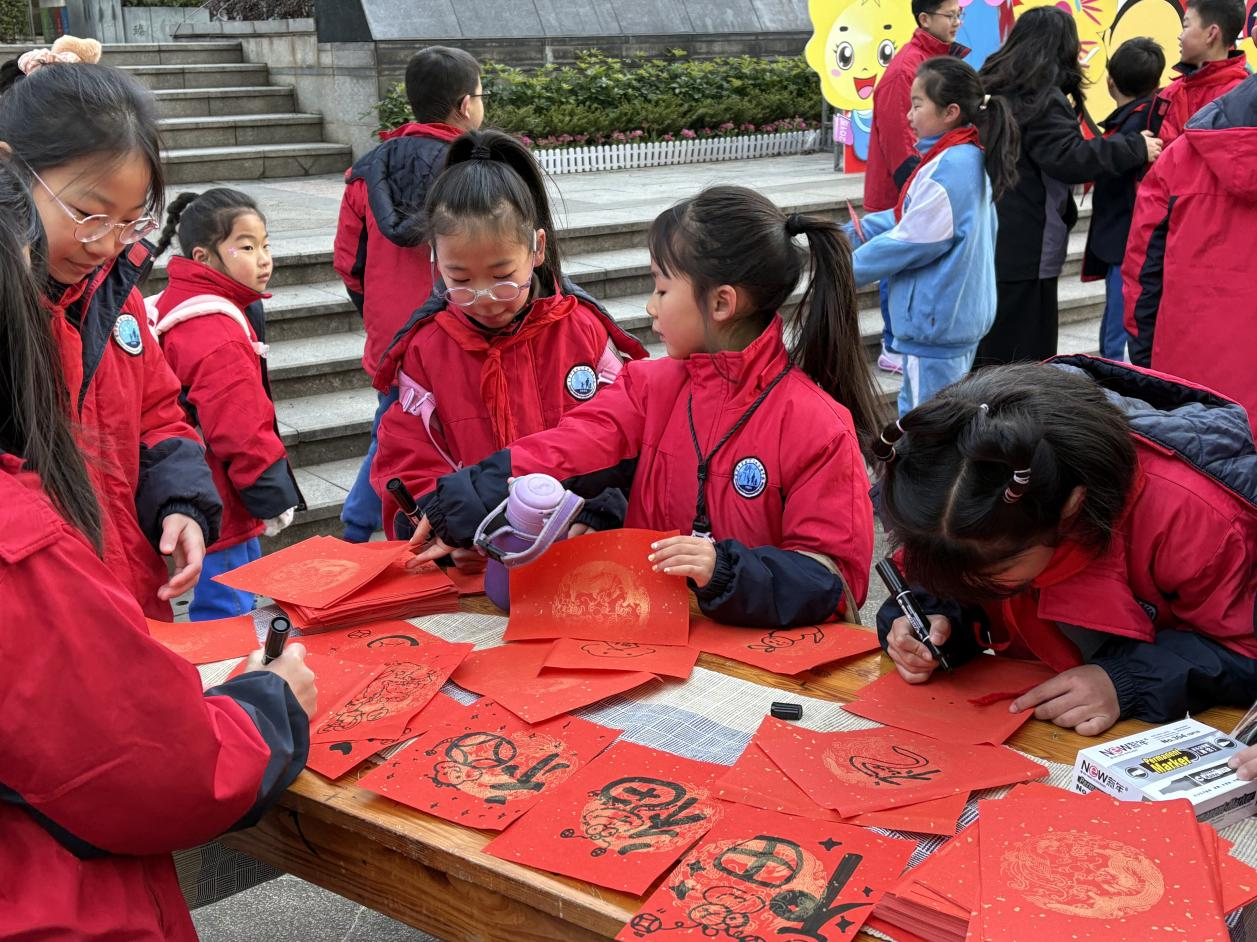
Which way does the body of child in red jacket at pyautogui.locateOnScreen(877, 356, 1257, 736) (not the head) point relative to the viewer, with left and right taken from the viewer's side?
facing the viewer and to the left of the viewer

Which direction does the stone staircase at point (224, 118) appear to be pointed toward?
toward the camera

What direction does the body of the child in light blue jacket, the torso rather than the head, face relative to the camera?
to the viewer's left

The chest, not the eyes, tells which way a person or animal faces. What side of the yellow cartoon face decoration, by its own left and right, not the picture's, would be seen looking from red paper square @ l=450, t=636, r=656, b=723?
front

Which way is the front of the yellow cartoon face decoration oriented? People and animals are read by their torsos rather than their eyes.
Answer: toward the camera

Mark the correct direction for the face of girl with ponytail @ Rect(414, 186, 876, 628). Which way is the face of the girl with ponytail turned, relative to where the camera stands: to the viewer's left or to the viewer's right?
to the viewer's left

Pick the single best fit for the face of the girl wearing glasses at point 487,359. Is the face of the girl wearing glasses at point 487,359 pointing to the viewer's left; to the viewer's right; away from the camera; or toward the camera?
toward the camera

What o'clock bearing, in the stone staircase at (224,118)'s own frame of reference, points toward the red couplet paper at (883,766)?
The red couplet paper is roughly at 12 o'clock from the stone staircase.

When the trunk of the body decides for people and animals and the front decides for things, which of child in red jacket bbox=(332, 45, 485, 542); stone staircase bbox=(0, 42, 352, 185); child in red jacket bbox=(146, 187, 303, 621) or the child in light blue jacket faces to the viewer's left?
the child in light blue jacket

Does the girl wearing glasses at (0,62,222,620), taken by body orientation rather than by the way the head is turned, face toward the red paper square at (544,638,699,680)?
yes

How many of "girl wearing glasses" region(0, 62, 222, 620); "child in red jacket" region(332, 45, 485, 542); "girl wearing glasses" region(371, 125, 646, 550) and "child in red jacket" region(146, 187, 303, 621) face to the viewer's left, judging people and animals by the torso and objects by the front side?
0

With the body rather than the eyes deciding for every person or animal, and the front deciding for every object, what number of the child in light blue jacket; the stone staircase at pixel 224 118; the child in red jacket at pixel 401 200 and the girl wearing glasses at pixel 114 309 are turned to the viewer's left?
1

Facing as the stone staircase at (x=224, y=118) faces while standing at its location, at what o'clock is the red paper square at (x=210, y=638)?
The red paper square is roughly at 12 o'clock from the stone staircase.

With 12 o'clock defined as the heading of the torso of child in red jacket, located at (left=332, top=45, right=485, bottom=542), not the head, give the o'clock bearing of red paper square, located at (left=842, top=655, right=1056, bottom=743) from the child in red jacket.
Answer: The red paper square is roughly at 4 o'clock from the child in red jacket.

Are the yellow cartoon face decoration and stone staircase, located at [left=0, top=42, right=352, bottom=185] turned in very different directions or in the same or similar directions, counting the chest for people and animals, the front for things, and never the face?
same or similar directions
